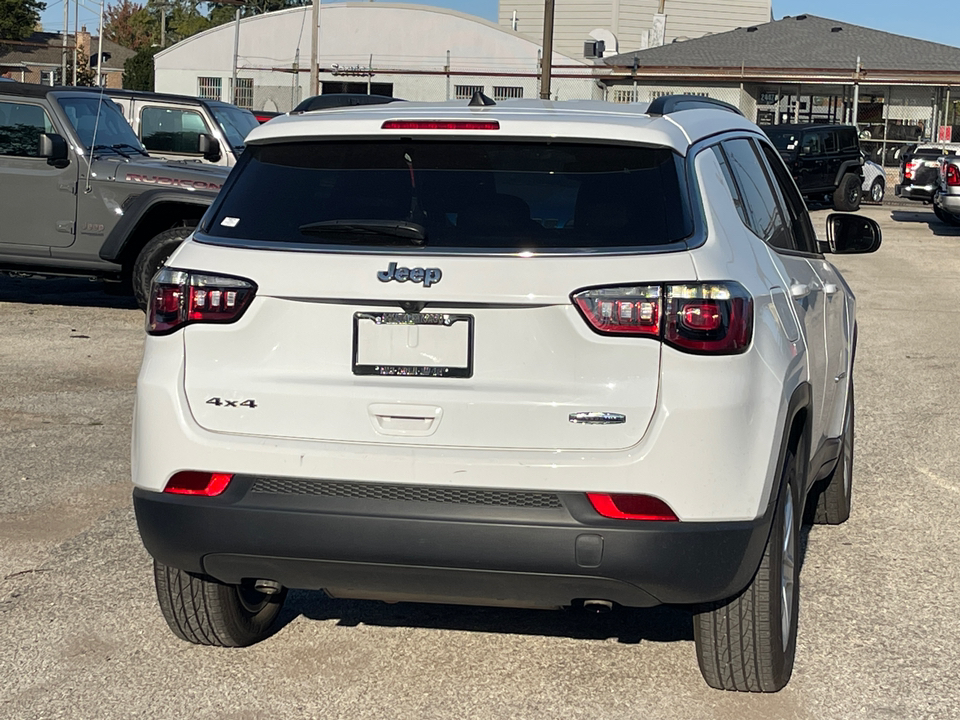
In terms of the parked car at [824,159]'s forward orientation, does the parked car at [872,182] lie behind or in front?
behind

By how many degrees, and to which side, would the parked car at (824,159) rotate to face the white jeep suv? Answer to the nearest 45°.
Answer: approximately 45° to its left

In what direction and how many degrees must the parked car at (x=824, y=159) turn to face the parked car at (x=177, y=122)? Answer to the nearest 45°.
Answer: approximately 45° to its left

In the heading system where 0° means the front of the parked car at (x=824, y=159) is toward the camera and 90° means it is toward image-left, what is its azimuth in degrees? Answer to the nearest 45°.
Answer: approximately 45°

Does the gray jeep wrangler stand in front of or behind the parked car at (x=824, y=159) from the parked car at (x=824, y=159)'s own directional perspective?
in front

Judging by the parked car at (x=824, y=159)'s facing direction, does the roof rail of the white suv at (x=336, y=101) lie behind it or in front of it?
in front

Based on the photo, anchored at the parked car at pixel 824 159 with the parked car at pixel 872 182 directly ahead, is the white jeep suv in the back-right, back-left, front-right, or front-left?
back-right
